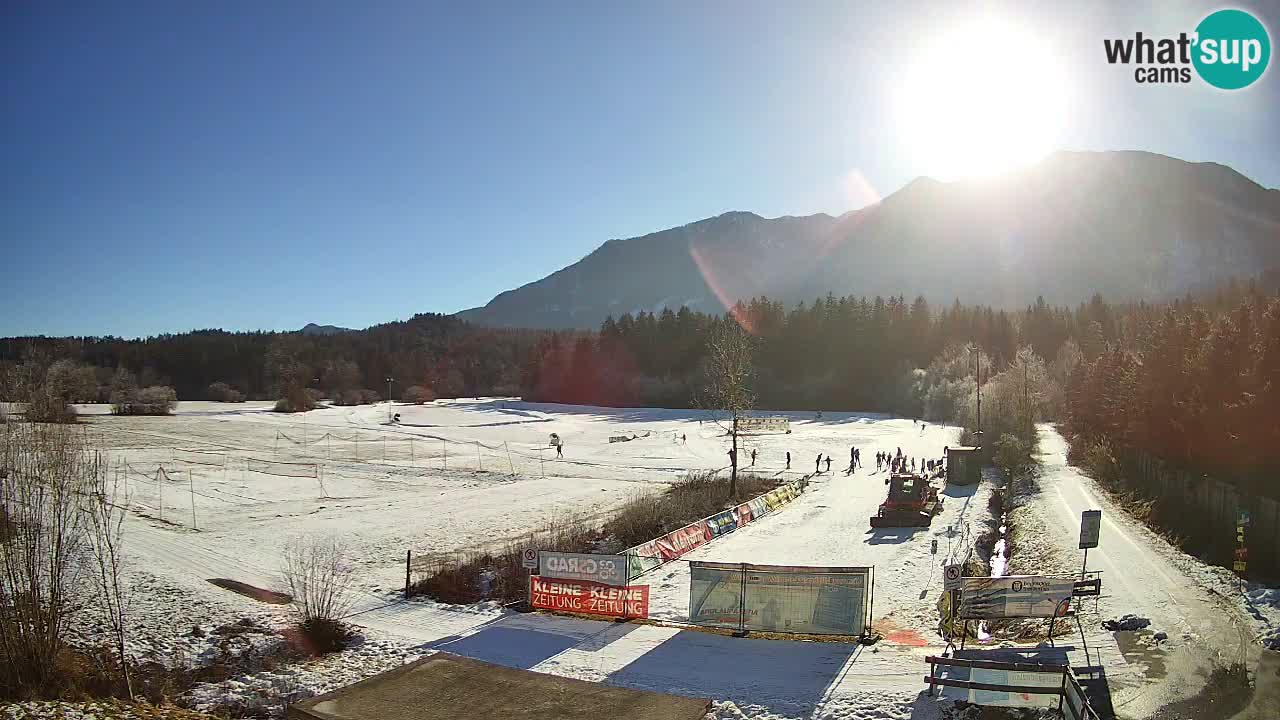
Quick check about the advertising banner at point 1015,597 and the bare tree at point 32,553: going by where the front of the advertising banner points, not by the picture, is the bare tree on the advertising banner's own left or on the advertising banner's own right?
on the advertising banner's own right

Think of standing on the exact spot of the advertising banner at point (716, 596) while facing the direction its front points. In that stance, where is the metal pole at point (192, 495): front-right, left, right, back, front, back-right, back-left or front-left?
back-right

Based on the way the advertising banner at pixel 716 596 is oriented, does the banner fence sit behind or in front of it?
behind

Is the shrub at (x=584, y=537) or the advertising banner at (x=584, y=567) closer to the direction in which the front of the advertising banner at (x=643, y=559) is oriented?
the advertising banner

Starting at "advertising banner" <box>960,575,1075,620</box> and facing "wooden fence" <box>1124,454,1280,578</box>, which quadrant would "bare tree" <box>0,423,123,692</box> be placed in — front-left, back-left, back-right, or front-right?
back-left

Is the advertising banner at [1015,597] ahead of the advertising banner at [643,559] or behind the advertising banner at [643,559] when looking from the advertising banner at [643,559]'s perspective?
ahead

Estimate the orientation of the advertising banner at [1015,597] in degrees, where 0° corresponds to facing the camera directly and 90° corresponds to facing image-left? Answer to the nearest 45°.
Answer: approximately 0°
